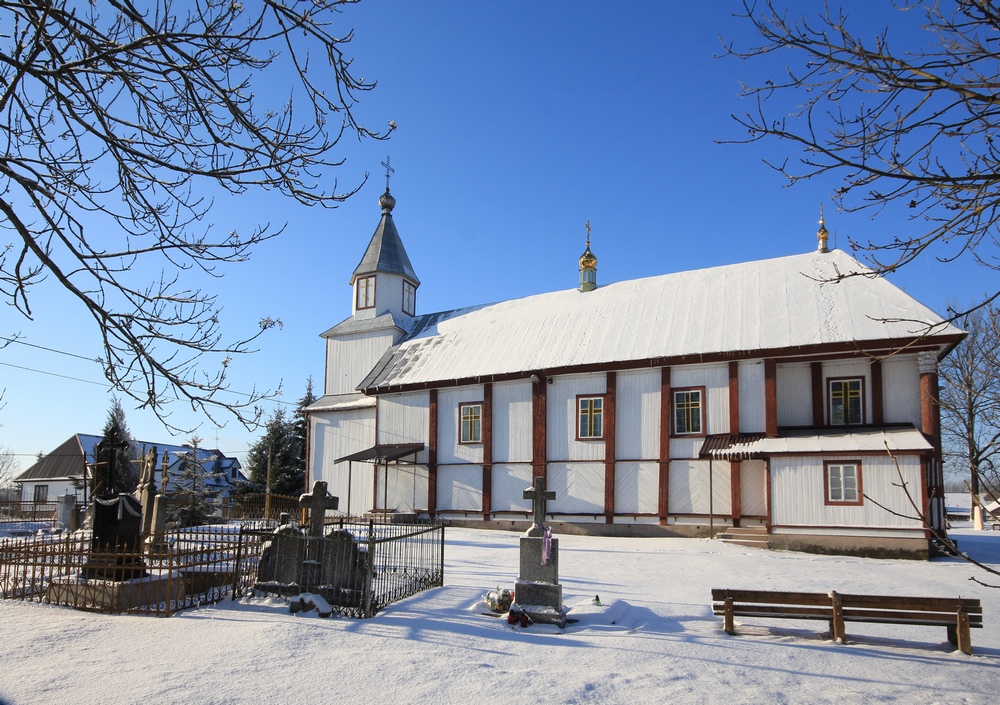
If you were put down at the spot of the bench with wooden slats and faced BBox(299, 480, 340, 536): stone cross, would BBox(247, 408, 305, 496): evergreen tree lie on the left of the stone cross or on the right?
right

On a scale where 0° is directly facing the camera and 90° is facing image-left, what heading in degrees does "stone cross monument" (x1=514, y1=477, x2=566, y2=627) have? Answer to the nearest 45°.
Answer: approximately 0°

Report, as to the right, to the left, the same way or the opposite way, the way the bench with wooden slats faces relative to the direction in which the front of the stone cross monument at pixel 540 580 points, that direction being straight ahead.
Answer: the opposite way

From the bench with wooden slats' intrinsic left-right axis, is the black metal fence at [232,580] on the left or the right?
on its left

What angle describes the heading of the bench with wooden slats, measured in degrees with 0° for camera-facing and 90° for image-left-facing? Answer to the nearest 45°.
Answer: approximately 180°

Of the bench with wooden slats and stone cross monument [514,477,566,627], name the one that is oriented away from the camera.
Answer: the bench with wooden slats

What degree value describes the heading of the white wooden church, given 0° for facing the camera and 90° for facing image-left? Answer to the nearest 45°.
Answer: approximately 135°

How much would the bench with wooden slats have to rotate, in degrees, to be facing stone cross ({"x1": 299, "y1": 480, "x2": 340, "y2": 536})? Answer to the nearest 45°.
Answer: approximately 90° to its left

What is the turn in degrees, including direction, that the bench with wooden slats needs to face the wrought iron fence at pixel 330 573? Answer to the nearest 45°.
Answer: approximately 90° to its left

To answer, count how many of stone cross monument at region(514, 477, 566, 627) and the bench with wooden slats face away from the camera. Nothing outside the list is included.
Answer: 1

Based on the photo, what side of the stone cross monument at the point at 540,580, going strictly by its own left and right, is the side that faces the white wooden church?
back

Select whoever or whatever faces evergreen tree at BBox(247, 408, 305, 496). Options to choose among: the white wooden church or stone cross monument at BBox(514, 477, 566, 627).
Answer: the white wooden church
